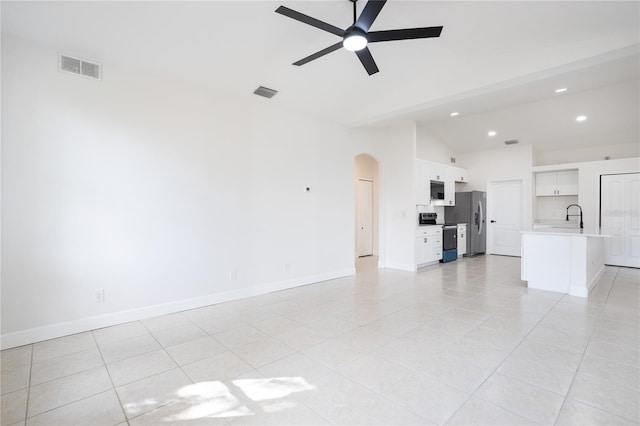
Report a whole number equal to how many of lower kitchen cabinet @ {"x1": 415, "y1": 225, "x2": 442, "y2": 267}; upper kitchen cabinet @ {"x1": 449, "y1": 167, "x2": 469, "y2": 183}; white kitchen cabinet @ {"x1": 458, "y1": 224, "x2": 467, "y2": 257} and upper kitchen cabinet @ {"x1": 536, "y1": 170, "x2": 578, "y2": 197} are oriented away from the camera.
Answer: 0

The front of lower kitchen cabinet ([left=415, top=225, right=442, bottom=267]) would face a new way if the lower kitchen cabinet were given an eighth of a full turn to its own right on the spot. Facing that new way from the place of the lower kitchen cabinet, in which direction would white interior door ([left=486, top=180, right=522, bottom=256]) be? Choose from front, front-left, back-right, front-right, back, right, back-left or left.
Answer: back-left

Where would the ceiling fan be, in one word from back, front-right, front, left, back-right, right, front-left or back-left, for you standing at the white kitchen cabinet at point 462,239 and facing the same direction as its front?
front-right

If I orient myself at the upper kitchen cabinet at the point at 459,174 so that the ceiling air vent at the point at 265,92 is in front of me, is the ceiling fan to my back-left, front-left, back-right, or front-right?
front-left

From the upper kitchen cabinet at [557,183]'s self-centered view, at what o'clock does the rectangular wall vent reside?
The rectangular wall vent is roughly at 1 o'clock from the upper kitchen cabinet.

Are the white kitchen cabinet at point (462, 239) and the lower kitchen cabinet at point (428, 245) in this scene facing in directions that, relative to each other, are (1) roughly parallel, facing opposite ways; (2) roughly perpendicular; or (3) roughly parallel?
roughly parallel

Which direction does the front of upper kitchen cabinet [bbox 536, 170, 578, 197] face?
toward the camera

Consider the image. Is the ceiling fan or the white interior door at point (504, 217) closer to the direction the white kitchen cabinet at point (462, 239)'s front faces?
the ceiling fan

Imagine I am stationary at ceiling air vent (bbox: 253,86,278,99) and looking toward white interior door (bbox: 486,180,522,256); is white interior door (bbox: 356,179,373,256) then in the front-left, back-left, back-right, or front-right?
front-left

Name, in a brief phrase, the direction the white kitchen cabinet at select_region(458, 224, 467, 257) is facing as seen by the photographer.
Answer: facing the viewer and to the right of the viewer

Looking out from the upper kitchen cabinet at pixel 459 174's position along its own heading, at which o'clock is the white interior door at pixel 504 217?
The white interior door is roughly at 10 o'clock from the upper kitchen cabinet.
